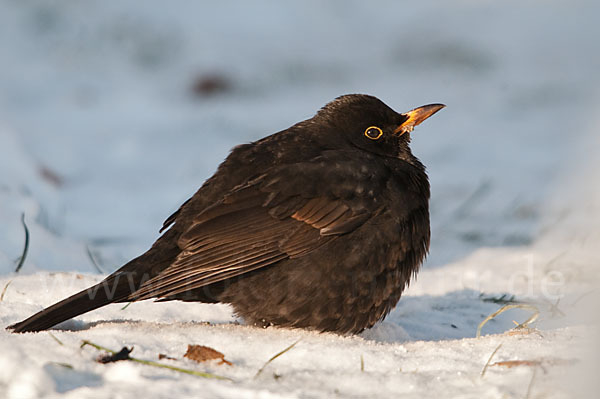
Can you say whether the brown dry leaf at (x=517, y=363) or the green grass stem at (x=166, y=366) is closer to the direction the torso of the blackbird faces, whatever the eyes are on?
the brown dry leaf

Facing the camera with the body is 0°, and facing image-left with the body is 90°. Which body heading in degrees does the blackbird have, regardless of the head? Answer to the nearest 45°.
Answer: approximately 270°

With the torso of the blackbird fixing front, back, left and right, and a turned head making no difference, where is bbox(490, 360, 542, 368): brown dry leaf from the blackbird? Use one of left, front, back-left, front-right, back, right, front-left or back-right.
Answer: front-right

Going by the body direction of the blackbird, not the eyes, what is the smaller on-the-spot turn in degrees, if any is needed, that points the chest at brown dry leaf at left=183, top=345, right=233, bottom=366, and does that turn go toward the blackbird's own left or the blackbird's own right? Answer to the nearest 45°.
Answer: approximately 135° to the blackbird's own right

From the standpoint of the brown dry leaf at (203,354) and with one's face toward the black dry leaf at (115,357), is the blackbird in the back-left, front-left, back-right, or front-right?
back-right

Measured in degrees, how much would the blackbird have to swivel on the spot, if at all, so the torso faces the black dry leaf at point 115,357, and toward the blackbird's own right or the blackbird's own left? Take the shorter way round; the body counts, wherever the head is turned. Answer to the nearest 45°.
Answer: approximately 135° to the blackbird's own right

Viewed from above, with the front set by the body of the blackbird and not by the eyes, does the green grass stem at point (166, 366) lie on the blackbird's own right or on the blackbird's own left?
on the blackbird's own right
